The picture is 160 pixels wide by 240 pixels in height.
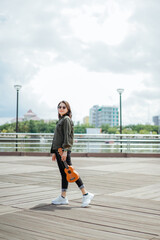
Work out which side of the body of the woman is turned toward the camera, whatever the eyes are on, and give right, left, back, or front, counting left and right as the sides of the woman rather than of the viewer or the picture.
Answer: left
